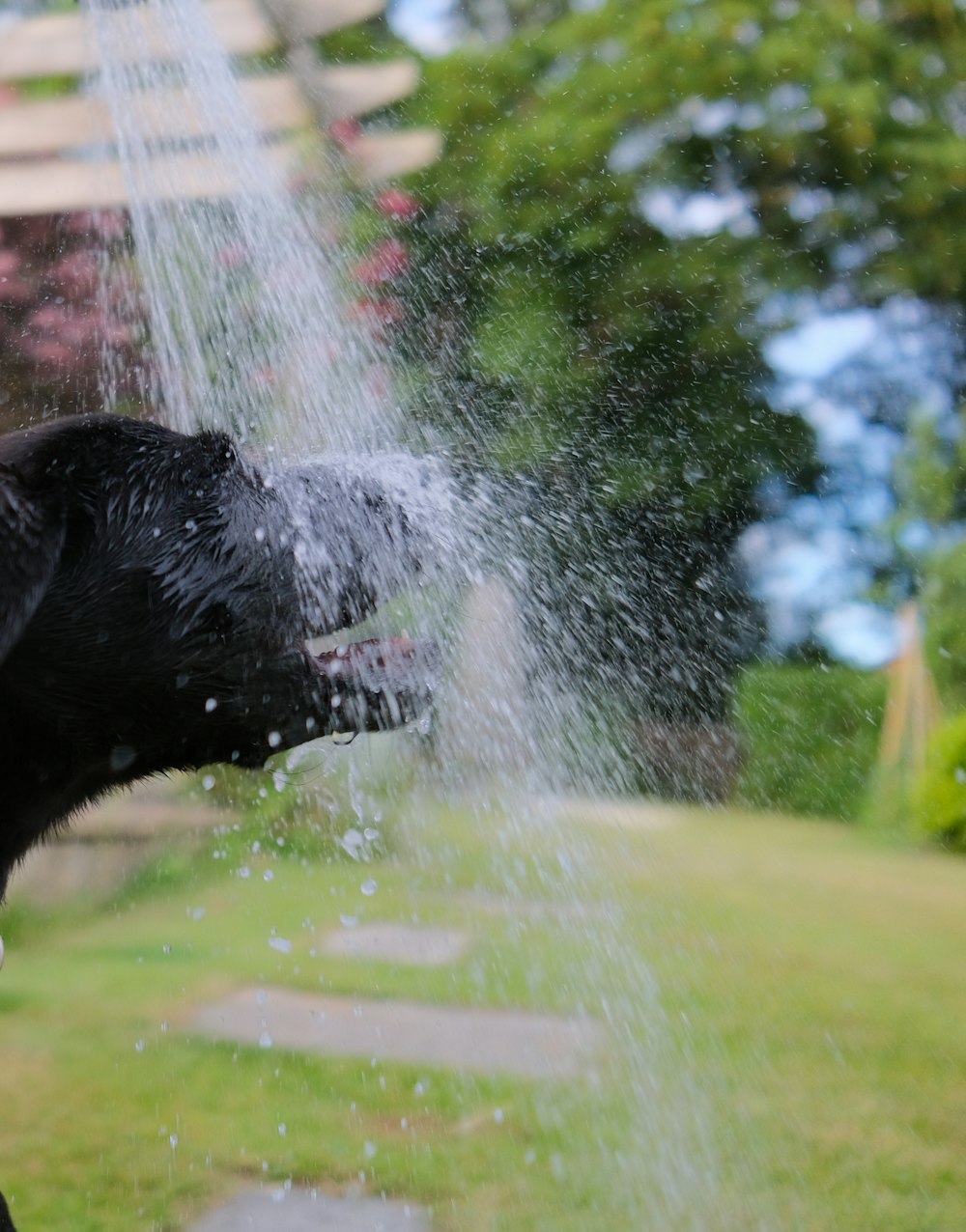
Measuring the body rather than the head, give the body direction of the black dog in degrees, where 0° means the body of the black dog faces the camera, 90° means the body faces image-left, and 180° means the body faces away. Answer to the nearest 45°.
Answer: approximately 270°

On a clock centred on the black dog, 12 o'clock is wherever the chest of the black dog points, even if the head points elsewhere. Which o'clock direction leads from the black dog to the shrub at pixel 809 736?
The shrub is roughly at 10 o'clock from the black dog.

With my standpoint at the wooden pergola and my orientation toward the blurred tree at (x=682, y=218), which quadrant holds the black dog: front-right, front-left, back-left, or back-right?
back-right

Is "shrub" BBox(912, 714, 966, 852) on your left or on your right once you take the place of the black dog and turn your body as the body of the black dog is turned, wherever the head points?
on your left

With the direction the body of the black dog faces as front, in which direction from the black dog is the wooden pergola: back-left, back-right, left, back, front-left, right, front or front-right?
left
